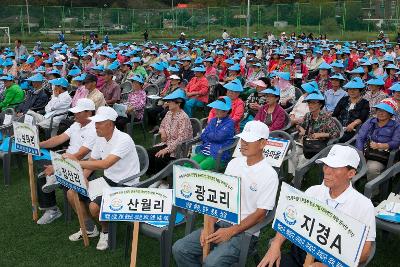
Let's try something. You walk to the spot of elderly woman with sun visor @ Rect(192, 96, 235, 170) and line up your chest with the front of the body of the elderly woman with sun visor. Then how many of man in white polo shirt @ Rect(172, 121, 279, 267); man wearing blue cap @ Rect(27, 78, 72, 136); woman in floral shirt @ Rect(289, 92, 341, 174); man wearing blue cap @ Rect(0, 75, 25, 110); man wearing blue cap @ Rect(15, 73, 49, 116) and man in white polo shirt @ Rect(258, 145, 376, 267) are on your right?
3

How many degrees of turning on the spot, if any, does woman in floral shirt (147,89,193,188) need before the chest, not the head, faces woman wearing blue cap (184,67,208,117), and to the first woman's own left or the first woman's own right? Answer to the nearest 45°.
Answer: approximately 135° to the first woman's own right

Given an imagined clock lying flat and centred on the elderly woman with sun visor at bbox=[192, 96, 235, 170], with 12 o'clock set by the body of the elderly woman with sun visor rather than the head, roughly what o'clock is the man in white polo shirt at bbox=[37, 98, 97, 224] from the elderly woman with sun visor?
The man in white polo shirt is roughly at 1 o'clock from the elderly woman with sun visor.

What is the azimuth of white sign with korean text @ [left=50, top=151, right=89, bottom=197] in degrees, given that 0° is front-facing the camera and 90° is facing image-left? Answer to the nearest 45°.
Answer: approximately 315°

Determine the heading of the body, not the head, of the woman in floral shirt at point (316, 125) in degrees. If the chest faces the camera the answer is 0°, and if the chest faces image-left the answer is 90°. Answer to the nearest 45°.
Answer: approximately 45°

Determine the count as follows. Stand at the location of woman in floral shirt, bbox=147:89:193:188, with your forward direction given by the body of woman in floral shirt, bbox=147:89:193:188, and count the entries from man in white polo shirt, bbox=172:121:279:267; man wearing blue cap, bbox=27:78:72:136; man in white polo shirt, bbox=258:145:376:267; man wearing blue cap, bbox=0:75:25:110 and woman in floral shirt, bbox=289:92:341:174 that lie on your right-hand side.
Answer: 2

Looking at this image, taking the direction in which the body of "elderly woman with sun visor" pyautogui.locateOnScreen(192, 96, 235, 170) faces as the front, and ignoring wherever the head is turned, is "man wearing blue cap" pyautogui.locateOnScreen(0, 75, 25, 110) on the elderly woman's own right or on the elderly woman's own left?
on the elderly woman's own right
